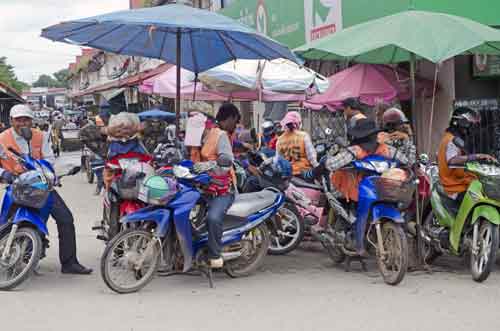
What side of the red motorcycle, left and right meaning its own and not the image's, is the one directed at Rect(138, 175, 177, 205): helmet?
left

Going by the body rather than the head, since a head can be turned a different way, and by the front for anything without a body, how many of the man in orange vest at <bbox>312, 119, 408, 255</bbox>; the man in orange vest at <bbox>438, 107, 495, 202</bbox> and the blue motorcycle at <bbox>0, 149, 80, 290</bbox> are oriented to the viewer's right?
1

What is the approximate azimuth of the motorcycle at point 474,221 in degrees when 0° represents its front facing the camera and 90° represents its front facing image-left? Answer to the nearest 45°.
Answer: approximately 315°

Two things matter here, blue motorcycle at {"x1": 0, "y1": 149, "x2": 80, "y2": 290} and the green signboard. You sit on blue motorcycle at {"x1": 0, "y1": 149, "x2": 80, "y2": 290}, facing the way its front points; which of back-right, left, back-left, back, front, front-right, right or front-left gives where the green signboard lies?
back

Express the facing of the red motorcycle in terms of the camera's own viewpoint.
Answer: facing the viewer and to the left of the viewer

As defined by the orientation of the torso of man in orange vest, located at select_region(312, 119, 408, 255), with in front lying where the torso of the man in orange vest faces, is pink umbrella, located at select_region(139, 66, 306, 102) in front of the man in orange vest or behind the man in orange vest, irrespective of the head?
behind

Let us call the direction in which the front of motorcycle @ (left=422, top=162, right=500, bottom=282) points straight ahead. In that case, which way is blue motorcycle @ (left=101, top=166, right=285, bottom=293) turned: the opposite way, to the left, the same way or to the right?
to the right

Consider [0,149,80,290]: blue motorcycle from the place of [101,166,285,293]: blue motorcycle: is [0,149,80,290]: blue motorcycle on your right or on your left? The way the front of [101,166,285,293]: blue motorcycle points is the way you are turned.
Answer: on your right

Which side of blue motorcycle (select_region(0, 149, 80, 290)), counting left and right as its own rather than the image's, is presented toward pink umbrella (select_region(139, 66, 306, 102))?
back

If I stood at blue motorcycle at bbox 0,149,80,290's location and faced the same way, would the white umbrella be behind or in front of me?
behind

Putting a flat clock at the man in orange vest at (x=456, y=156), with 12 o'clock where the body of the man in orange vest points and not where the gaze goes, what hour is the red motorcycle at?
The red motorcycle is roughly at 5 o'clock from the man in orange vest.
